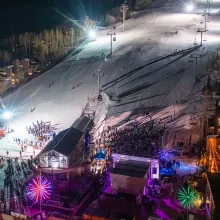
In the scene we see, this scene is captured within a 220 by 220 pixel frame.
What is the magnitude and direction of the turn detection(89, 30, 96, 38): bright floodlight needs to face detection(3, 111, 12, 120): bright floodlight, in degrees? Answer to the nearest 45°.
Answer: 0° — it already faces it

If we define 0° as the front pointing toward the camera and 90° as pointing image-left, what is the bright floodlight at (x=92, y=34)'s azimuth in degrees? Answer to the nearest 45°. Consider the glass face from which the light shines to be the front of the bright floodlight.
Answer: approximately 0°
